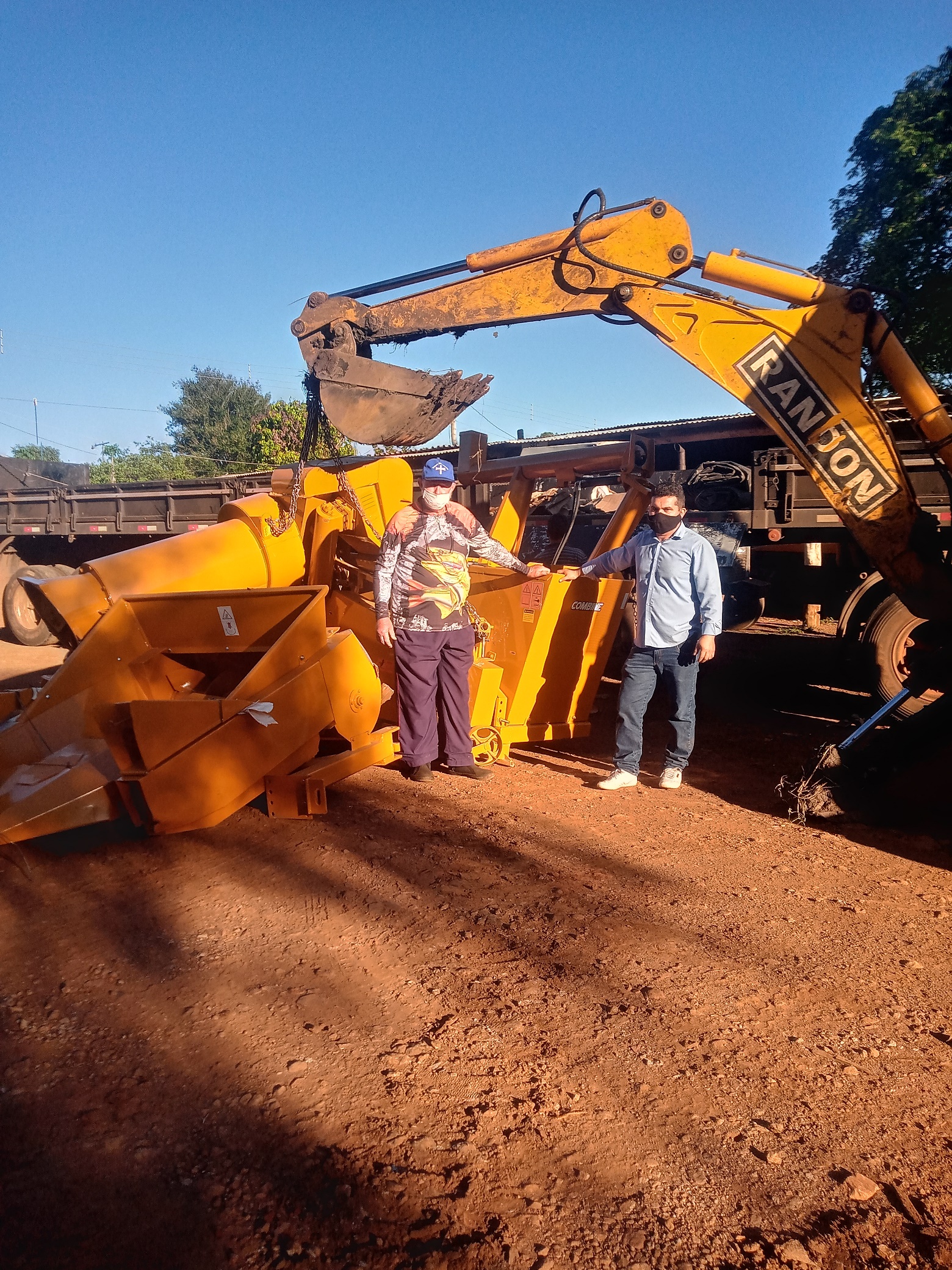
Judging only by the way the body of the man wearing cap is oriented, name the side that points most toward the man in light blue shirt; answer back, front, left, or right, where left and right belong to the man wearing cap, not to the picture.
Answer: left

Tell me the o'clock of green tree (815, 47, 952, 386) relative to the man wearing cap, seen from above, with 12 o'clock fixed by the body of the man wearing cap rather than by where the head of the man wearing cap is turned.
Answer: The green tree is roughly at 7 o'clock from the man wearing cap.

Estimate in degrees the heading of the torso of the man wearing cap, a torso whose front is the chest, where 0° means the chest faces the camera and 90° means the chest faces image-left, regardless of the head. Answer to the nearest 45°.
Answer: approximately 0°

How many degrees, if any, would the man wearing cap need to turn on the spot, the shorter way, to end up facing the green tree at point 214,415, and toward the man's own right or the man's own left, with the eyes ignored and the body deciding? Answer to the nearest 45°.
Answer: approximately 180°

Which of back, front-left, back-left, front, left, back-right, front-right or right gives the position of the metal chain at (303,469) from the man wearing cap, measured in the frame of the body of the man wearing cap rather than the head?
back-right
